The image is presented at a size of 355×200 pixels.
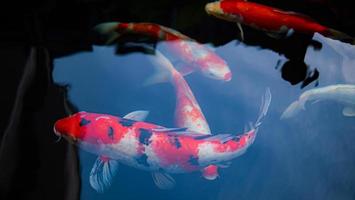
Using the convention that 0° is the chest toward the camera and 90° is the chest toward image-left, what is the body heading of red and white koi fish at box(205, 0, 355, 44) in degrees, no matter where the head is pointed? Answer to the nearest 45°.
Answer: approximately 90°

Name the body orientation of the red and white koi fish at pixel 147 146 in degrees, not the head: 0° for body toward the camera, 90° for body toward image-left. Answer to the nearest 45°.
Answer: approximately 90°

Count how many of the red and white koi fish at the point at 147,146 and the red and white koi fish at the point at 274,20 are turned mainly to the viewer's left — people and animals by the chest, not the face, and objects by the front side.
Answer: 2
